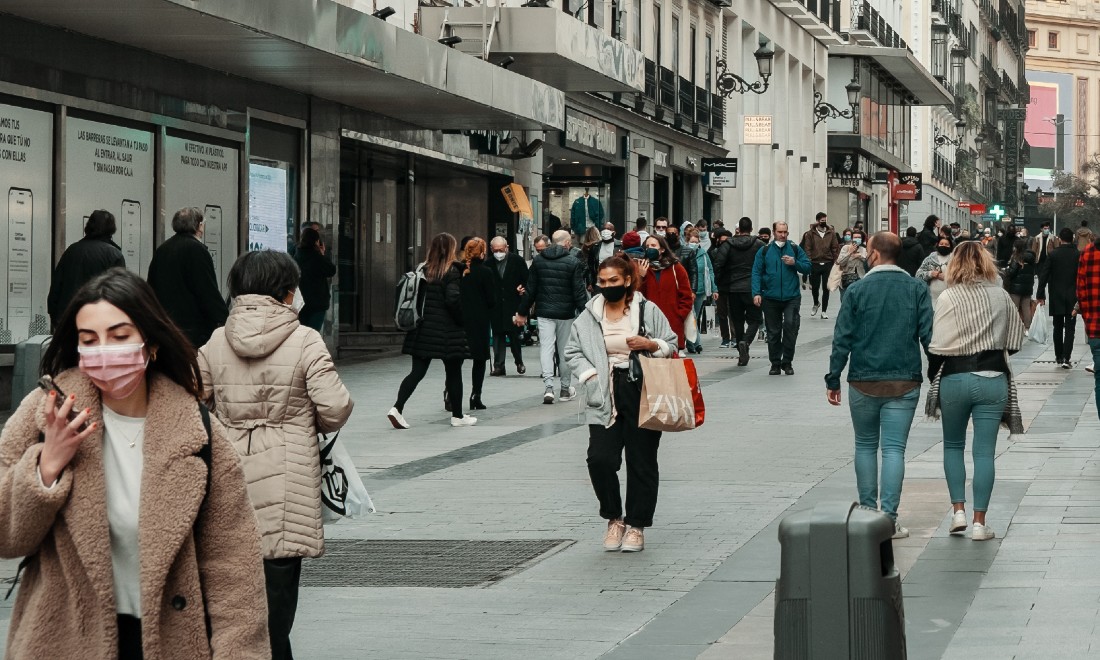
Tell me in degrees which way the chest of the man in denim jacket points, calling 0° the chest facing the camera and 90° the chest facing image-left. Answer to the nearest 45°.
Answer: approximately 180°

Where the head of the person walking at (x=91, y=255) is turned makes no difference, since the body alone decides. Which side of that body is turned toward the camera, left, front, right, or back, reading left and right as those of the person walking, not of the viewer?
back

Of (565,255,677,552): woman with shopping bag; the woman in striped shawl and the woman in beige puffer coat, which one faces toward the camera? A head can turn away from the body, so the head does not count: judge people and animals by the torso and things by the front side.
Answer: the woman with shopping bag

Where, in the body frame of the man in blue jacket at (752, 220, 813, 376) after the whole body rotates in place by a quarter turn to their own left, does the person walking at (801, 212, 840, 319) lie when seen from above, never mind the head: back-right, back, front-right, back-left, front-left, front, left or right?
left

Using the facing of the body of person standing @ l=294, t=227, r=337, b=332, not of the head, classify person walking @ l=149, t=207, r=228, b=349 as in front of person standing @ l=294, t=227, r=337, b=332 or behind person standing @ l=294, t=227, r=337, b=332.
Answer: behind

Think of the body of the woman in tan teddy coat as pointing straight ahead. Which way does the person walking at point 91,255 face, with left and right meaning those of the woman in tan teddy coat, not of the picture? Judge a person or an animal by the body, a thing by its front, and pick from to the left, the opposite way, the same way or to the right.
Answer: the opposite way

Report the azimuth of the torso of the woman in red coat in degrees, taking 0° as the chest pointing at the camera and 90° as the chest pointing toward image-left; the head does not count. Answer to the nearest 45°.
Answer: approximately 45°
